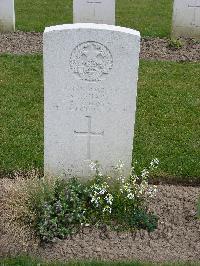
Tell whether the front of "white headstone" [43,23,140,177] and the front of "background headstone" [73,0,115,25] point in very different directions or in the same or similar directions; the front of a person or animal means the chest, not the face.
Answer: same or similar directions

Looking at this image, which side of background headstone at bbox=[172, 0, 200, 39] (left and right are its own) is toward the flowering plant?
front

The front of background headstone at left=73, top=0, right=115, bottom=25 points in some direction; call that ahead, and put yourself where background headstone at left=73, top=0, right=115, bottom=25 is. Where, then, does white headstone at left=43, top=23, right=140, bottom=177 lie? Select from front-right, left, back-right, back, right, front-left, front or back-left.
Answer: front

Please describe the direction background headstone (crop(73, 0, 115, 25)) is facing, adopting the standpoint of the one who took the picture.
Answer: facing the viewer

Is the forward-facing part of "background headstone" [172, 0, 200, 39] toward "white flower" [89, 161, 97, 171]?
yes

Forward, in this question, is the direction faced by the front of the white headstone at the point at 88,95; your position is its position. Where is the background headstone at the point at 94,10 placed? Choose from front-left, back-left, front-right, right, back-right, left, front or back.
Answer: back

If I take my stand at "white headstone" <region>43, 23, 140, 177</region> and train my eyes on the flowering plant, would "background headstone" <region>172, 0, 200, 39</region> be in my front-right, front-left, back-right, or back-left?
back-left

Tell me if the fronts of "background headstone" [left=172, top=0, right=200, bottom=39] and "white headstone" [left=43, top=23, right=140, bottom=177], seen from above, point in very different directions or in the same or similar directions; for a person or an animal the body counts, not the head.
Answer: same or similar directions

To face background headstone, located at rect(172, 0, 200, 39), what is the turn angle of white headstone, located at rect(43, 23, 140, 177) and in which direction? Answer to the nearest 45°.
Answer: approximately 180°

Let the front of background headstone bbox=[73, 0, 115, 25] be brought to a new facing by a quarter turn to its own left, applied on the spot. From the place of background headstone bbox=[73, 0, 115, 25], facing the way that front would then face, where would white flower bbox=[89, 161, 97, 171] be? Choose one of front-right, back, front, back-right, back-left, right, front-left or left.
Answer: right

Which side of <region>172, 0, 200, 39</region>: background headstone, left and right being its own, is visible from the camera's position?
front

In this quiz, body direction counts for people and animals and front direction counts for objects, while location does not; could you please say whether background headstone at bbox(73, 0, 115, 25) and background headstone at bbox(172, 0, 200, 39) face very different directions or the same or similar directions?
same or similar directions

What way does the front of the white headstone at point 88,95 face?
toward the camera

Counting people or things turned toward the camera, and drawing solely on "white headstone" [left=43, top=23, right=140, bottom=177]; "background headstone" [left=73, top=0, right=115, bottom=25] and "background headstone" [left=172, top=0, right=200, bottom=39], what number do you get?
3
